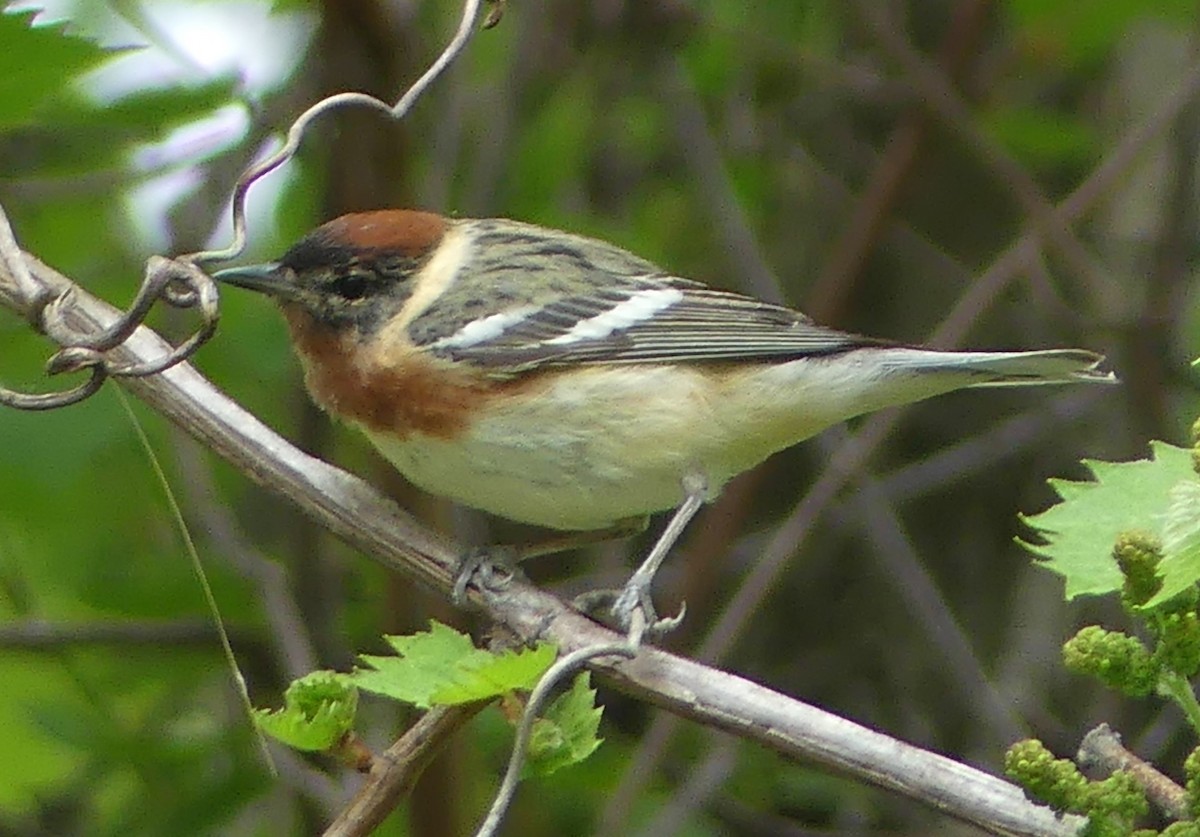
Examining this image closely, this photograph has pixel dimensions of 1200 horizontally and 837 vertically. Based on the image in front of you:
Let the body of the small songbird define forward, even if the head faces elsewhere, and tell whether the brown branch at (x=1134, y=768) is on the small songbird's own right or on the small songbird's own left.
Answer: on the small songbird's own left

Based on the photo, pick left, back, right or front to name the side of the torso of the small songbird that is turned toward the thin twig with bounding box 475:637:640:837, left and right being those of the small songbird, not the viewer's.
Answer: left

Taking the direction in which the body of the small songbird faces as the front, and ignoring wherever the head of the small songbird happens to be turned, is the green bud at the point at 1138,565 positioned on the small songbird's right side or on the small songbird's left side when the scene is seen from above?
on the small songbird's left side

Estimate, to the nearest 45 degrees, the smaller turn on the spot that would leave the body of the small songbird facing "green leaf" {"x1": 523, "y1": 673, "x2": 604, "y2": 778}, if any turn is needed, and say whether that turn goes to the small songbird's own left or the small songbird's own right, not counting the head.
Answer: approximately 90° to the small songbird's own left

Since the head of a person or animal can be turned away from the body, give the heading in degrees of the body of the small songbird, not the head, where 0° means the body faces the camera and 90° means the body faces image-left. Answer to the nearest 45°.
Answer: approximately 90°

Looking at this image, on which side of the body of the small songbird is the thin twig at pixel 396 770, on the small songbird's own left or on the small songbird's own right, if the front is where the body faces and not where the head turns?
on the small songbird's own left

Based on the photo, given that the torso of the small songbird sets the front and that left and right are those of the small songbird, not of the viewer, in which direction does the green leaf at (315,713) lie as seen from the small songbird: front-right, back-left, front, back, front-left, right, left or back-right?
front

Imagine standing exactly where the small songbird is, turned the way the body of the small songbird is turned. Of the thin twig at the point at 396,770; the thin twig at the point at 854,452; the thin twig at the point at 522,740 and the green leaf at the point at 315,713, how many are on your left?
3

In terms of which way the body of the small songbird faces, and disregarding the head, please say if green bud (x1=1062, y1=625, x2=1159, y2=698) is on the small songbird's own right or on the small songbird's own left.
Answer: on the small songbird's own left
